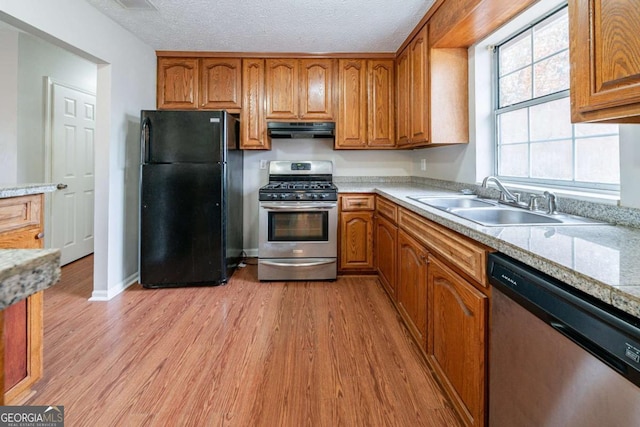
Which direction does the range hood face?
toward the camera

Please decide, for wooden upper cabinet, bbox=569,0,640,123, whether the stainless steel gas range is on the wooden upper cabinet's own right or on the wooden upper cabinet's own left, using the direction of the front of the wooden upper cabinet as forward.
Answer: on the wooden upper cabinet's own right

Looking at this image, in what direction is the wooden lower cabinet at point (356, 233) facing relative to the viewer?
toward the camera

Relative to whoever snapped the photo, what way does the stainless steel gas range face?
facing the viewer
